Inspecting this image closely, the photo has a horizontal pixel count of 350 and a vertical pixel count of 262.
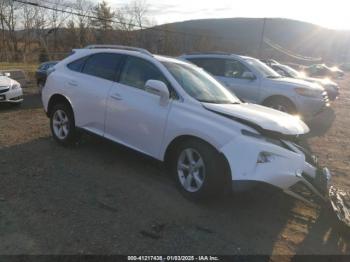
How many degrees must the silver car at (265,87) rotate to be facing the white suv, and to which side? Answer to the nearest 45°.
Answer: approximately 45° to its right

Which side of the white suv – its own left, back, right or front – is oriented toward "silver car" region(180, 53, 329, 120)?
left

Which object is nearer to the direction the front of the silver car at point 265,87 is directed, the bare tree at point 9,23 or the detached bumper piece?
the detached bumper piece

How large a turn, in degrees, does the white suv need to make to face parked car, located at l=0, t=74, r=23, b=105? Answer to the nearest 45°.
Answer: approximately 180°

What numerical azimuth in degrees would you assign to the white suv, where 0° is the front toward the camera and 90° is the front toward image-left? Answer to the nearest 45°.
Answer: approximately 315°

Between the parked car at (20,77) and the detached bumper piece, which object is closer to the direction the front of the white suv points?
the detached bumper piece

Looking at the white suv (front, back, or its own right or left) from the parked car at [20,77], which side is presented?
back

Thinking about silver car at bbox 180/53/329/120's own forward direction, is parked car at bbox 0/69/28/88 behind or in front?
behind

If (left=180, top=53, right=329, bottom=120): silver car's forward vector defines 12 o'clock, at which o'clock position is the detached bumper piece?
The detached bumper piece is roughly at 1 o'clock from the silver car.

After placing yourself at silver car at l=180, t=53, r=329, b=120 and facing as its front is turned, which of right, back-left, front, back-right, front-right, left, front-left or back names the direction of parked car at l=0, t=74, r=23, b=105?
back-right

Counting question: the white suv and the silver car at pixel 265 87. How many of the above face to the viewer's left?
0

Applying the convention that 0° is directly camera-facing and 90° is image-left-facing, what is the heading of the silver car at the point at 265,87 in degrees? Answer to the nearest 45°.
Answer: approximately 315°

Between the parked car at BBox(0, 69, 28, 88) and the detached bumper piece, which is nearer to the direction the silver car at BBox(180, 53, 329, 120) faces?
the detached bumper piece
